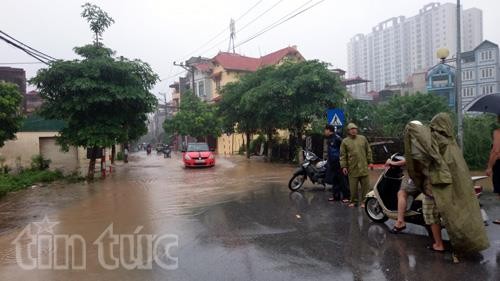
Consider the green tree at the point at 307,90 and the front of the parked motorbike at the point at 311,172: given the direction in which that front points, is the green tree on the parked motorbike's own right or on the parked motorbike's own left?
on the parked motorbike's own right

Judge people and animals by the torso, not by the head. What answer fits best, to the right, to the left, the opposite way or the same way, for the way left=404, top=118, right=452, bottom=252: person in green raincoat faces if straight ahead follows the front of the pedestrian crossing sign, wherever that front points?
to the right

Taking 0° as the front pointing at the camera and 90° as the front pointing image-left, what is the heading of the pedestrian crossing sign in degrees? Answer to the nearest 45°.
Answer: approximately 0°

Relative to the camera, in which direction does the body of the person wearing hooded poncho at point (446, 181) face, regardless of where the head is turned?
to the viewer's left

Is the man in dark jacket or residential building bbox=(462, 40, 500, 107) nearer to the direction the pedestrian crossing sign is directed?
the man in dark jacket
